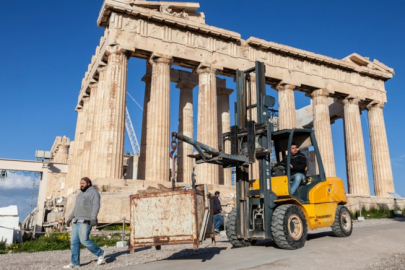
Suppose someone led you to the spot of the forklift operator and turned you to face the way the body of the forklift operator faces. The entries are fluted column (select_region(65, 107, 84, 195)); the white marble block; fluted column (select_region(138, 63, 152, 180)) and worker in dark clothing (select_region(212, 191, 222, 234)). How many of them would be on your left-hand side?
0

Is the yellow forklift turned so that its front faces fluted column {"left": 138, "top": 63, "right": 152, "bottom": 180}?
no

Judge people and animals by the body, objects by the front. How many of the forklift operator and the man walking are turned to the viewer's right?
0

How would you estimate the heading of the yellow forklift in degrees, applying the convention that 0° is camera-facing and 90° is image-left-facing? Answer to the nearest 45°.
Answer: approximately 45°

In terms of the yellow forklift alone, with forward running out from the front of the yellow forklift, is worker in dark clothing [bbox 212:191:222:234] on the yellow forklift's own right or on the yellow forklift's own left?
on the yellow forklift's own right

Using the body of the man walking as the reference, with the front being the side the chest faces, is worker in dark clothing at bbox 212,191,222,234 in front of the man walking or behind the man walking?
behind

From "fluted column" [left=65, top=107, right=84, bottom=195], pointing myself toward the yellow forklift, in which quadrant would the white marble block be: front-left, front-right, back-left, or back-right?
front-right

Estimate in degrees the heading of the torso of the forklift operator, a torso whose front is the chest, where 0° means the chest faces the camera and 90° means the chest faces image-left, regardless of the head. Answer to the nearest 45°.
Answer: approximately 45°

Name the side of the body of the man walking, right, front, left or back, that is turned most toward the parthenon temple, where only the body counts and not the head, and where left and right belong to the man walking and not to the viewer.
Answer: back

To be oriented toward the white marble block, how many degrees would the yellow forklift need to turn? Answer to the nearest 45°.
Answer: approximately 45° to its right

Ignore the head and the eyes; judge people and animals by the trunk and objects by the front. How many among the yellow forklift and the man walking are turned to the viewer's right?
0

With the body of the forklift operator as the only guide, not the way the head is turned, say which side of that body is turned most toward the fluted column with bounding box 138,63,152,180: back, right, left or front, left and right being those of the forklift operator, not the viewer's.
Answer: right
